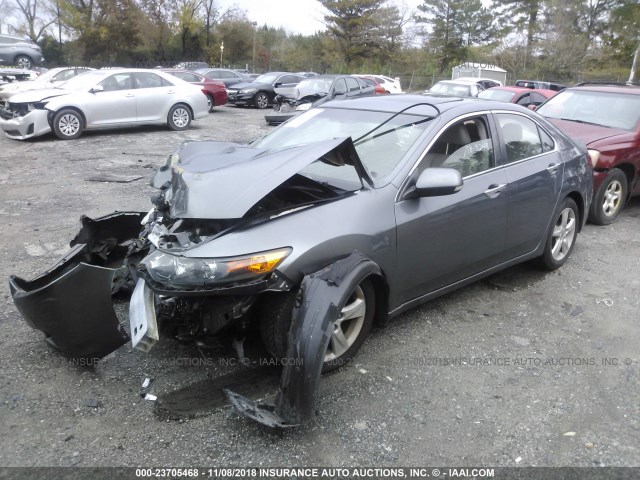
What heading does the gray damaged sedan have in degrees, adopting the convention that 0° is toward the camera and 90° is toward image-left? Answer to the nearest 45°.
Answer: approximately 45°

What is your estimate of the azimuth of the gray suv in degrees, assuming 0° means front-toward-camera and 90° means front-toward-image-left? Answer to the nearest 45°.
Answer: approximately 90°

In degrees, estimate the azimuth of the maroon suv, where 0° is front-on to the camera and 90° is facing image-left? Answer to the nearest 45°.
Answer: approximately 45°

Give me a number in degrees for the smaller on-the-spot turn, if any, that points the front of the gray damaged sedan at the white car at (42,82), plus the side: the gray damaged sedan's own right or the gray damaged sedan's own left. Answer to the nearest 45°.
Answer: approximately 90° to the gray damaged sedan's own right

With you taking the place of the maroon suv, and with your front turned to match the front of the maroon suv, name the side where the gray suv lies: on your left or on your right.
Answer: on your right

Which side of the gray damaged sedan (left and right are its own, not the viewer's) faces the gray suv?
right

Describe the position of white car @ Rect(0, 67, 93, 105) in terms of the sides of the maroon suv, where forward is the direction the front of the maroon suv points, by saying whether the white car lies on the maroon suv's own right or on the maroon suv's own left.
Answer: on the maroon suv's own right

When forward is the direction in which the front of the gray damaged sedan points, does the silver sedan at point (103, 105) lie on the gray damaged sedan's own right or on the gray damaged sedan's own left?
on the gray damaged sedan's own right
